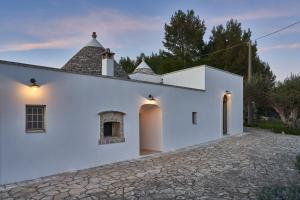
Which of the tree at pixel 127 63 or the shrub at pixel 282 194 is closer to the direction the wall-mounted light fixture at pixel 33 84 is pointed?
the shrub
